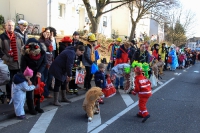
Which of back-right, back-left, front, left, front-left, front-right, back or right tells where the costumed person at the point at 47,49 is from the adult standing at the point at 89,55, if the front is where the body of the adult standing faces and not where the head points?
right

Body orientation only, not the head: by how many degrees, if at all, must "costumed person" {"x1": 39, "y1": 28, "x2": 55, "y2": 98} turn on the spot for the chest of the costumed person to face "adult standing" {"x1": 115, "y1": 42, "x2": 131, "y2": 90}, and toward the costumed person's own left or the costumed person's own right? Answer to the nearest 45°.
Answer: approximately 90° to the costumed person's own left

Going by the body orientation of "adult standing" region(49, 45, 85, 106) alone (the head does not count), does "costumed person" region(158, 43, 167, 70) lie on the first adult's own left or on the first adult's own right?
on the first adult's own left

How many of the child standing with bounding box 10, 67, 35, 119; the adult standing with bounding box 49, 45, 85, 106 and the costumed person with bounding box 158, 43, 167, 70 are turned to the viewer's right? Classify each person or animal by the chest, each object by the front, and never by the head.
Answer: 2

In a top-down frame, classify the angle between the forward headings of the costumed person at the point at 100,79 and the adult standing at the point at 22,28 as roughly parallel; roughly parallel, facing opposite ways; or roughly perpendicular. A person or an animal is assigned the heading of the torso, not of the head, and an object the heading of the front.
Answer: roughly parallel

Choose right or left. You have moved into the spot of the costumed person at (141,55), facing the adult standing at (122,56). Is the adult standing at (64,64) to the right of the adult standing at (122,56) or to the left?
left

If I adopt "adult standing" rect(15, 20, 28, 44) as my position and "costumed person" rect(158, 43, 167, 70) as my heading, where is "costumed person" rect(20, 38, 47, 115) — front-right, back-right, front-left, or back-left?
back-right

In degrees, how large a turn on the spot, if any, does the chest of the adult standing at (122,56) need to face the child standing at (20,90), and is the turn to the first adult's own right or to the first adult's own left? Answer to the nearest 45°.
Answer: approximately 90° to the first adult's own right

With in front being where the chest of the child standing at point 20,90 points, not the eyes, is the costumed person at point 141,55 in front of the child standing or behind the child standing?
in front

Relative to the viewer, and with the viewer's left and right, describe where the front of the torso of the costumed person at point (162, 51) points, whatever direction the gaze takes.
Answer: facing the viewer and to the right of the viewer

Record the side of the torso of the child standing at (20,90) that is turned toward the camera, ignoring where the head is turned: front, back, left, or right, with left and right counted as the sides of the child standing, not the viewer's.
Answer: right
